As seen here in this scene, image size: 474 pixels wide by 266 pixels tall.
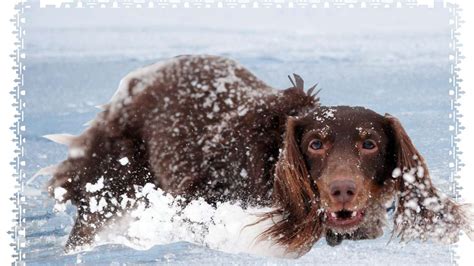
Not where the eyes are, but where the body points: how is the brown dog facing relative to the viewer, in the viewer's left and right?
facing the viewer and to the right of the viewer
